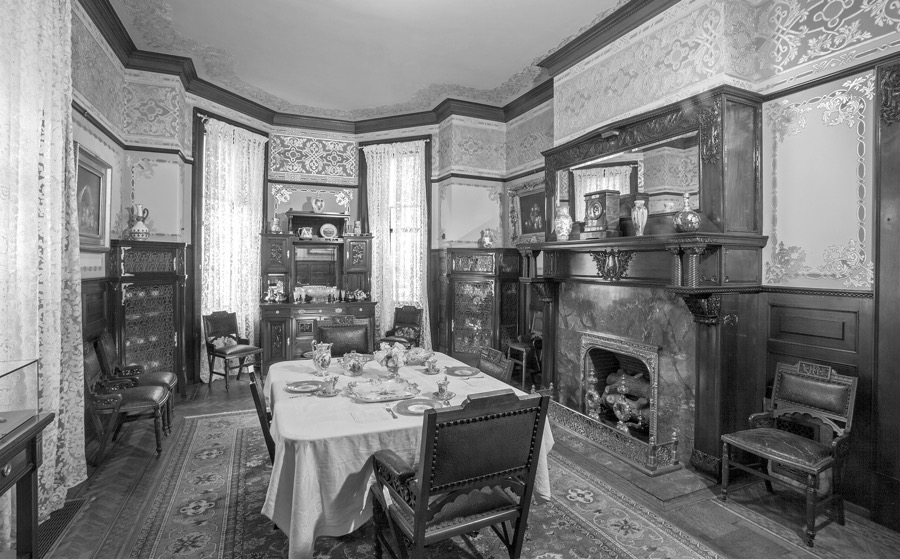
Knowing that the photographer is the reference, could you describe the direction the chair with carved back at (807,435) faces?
facing the viewer and to the left of the viewer

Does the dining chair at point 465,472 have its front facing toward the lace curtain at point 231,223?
yes

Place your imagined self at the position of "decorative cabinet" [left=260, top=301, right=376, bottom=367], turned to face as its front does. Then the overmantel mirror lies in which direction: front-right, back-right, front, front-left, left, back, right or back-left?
front-left

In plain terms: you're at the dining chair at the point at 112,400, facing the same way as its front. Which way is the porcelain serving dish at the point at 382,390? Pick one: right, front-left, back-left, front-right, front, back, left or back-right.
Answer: front-right

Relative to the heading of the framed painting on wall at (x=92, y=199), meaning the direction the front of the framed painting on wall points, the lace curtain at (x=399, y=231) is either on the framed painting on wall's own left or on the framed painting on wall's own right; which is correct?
on the framed painting on wall's own left

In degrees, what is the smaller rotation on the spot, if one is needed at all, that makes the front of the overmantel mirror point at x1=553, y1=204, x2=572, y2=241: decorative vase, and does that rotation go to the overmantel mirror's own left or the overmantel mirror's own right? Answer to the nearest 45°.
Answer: approximately 90° to the overmantel mirror's own right

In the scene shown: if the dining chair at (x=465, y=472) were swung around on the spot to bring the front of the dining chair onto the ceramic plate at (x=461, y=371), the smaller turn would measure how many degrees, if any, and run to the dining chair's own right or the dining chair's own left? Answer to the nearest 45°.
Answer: approximately 45° to the dining chair's own right

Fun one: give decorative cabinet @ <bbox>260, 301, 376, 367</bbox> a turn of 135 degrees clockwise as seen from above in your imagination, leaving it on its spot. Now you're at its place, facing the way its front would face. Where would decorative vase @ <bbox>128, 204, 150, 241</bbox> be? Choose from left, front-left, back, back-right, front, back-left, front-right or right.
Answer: left

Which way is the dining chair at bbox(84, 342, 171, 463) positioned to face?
to the viewer's right

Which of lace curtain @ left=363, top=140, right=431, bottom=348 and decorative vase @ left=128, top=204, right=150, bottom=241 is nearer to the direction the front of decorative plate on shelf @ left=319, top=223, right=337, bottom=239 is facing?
the decorative vase

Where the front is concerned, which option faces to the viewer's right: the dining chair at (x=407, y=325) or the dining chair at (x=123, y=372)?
the dining chair at (x=123, y=372)

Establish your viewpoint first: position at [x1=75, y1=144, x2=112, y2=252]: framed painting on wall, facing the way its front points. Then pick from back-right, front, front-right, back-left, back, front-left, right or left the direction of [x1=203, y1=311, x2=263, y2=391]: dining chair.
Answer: left

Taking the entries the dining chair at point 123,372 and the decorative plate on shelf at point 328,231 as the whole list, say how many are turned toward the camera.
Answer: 1

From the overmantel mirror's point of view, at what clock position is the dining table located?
The dining table is roughly at 12 o'clock from the overmantel mirror.

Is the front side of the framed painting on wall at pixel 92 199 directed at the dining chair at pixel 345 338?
yes

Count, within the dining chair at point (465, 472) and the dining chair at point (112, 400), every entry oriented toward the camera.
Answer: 0

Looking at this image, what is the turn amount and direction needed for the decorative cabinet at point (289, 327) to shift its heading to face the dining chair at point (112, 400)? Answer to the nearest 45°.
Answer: approximately 45° to its right

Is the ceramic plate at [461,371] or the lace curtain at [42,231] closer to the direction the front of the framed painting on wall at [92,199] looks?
the ceramic plate

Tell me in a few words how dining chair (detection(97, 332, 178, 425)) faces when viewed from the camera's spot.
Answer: facing to the right of the viewer
